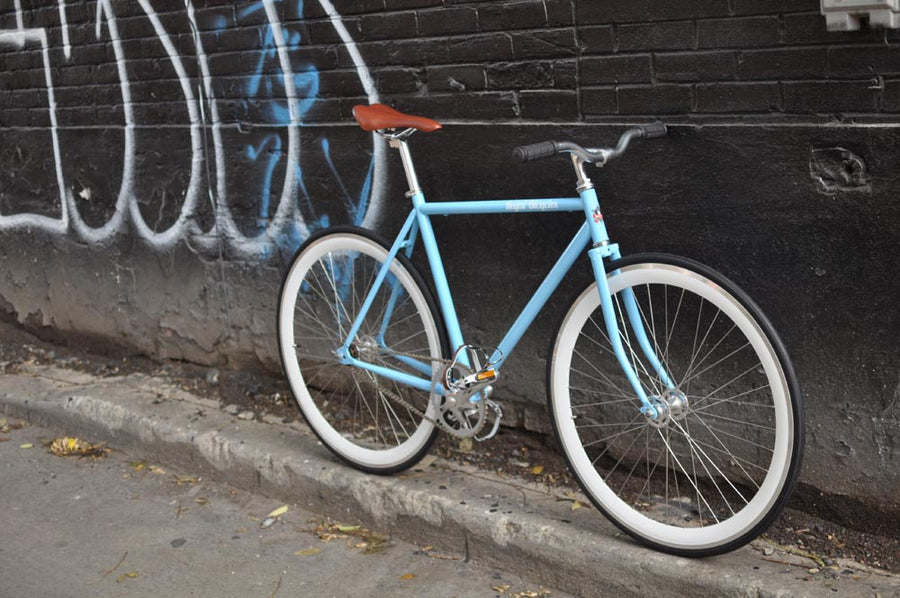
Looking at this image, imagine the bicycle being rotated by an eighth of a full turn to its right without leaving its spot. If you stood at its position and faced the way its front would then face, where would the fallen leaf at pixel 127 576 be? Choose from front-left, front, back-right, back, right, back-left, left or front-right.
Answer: right

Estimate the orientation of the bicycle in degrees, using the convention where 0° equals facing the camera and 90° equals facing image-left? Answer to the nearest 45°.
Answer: approximately 315°

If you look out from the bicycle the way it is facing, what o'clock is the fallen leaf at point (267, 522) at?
The fallen leaf is roughly at 5 o'clock from the bicycle.

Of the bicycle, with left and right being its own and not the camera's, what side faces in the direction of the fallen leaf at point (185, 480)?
back

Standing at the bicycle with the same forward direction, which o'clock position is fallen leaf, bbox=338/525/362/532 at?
The fallen leaf is roughly at 5 o'clock from the bicycle.

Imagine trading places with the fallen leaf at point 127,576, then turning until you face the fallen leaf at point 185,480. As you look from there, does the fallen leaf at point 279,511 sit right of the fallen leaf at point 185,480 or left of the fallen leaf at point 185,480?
right
